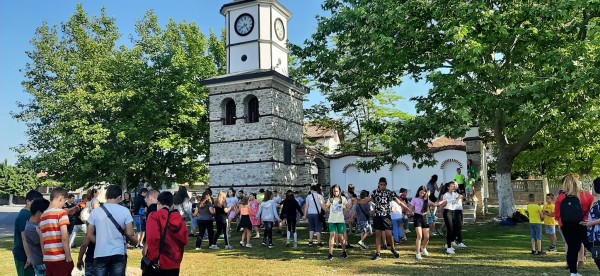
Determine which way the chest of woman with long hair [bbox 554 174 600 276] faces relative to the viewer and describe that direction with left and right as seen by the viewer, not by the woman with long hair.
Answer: facing away from the viewer

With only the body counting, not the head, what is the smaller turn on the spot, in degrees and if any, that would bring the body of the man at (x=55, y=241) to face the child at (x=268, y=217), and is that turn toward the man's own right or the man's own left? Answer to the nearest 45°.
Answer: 0° — they already face them

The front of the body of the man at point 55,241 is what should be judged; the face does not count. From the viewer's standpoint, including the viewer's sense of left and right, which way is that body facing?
facing away from the viewer and to the right of the viewer

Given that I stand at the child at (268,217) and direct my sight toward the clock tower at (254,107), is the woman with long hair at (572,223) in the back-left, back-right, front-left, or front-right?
back-right

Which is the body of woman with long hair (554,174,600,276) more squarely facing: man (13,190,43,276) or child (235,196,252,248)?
the child

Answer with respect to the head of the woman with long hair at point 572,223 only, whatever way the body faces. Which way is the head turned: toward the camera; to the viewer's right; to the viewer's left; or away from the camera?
away from the camera
